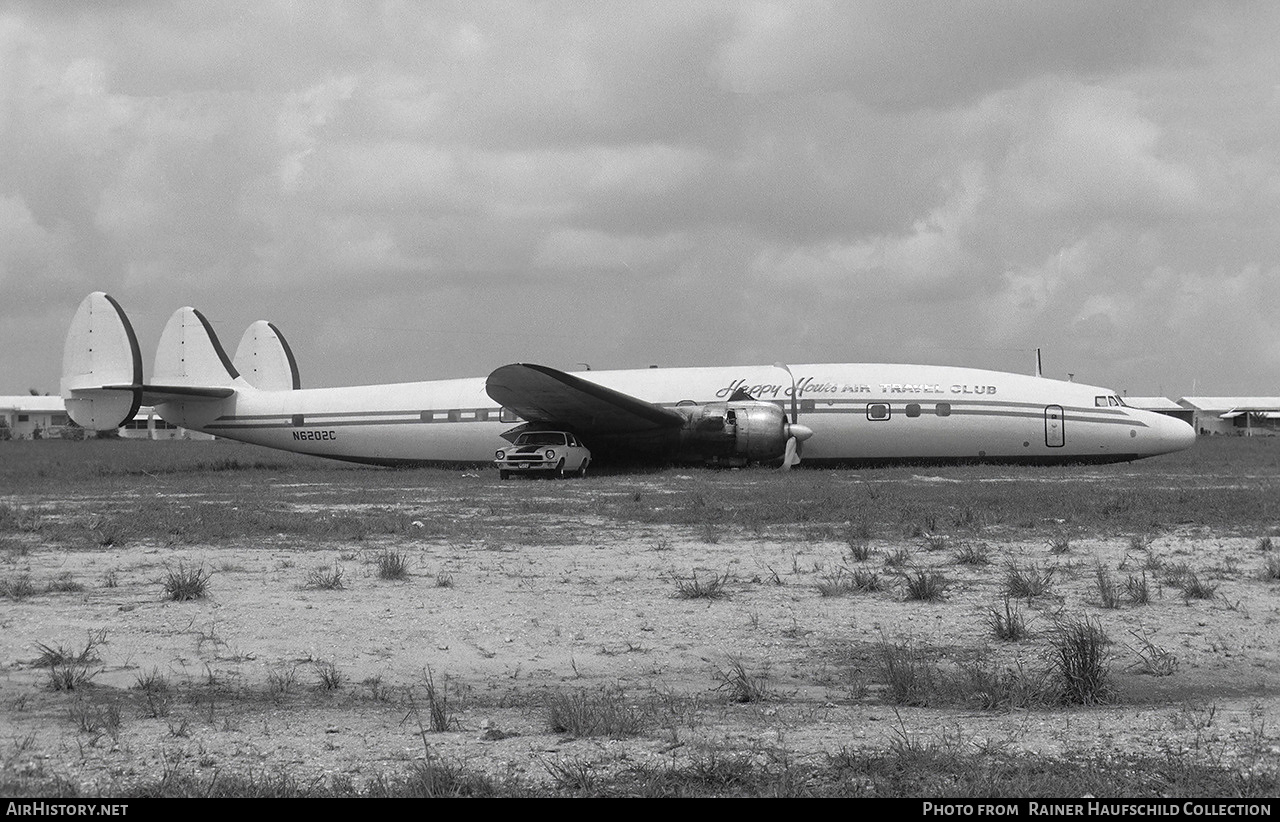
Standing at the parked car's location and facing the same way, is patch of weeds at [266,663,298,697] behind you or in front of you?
in front

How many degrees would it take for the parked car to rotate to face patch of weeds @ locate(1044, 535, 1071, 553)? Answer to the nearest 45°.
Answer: approximately 45° to its left

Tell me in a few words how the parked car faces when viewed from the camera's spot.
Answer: facing the viewer and to the left of the viewer

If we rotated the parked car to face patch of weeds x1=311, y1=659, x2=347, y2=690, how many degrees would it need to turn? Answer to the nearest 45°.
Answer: approximately 45° to its left

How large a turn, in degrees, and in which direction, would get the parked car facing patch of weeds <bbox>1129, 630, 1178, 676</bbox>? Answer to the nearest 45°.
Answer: approximately 45° to its left

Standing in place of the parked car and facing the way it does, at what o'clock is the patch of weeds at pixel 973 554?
The patch of weeds is roughly at 10 o'clock from the parked car.

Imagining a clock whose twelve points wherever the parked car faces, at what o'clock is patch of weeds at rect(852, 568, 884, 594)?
The patch of weeds is roughly at 10 o'clock from the parked car.

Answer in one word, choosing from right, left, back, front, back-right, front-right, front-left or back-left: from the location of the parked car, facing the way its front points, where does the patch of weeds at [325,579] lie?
front-left

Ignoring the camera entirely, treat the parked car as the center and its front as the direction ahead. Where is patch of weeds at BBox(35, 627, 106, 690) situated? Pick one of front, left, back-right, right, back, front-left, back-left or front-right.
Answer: front-left

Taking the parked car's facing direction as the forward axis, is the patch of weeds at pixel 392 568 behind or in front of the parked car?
in front

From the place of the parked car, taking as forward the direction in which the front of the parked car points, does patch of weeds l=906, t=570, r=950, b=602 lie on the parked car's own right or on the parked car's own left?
on the parked car's own left

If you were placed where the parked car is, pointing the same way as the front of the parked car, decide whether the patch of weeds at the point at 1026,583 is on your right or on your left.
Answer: on your left

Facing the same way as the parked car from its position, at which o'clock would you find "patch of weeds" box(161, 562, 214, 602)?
The patch of weeds is roughly at 11 o'clock from the parked car.
